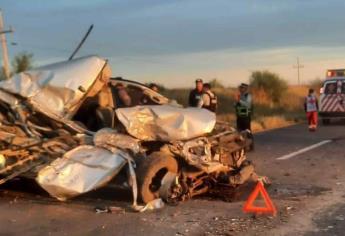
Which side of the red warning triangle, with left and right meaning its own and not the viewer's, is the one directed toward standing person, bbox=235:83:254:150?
back

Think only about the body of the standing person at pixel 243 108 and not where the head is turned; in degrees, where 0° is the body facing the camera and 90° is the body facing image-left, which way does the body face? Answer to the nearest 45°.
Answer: approximately 0°

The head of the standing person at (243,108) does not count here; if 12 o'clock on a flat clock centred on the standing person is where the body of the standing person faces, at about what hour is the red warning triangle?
The red warning triangle is roughly at 12 o'clock from the standing person.

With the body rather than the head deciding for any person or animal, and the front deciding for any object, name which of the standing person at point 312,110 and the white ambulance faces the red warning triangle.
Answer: the standing person
